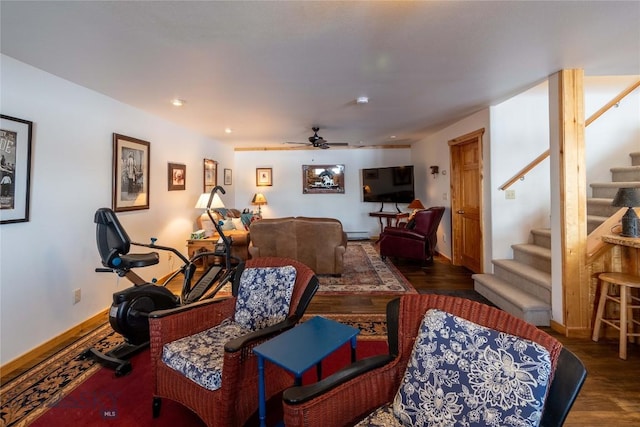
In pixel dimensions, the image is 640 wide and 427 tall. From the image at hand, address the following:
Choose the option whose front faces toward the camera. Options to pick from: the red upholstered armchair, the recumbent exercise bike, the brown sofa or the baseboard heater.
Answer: the baseboard heater

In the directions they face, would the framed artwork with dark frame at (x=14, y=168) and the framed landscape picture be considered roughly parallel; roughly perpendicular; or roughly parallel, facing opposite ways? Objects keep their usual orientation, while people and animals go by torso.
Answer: roughly perpendicular

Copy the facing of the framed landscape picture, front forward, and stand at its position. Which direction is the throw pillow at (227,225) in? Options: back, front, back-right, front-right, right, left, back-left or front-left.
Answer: front-right

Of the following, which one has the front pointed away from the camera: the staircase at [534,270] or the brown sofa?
the brown sofa

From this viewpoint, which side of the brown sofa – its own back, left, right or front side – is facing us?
back

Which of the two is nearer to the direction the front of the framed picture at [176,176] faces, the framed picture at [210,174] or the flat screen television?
the flat screen television

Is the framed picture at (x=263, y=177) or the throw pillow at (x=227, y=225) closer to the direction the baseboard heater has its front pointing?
the throw pillow

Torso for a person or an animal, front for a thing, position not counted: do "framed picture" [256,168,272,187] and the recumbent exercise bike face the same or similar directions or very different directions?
very different directions

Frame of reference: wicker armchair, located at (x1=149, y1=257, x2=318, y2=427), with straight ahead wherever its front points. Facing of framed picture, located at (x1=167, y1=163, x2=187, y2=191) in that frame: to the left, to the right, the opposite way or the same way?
to the left

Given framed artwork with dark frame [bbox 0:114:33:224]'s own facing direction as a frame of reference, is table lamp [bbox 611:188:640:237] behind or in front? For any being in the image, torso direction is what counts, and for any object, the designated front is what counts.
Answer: in front

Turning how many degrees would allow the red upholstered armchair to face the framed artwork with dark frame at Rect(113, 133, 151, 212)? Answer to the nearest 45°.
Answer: approximately 45° to its left

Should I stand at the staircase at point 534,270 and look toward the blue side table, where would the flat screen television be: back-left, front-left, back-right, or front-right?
back-right

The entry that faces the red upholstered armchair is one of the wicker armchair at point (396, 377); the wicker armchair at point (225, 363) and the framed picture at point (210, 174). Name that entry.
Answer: the framed picture

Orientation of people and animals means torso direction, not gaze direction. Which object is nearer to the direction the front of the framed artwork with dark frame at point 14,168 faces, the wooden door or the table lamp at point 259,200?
the wooden door

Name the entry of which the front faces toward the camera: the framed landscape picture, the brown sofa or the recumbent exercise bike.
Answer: the framed landscape picture

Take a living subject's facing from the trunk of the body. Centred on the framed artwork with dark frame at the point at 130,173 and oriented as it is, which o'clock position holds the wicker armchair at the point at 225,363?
The wicker armchair is roughly at 1 o'clock from the framed artwork with dark frame.

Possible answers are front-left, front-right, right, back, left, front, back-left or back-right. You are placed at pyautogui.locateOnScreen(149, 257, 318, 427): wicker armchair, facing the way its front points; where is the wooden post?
back-left

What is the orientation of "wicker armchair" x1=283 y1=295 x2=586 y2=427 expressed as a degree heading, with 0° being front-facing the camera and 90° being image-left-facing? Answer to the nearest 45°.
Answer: approximately 45°

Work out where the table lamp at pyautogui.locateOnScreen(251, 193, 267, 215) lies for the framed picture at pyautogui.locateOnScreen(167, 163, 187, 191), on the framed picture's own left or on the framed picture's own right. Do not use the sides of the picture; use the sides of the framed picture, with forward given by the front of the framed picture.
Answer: on the framed picture's own left
